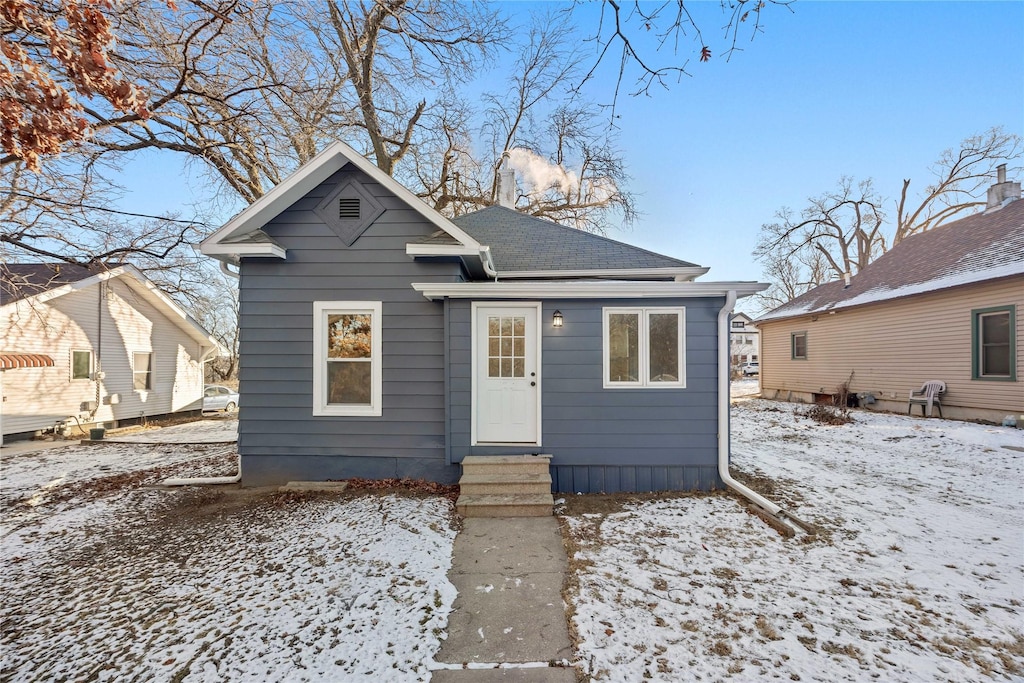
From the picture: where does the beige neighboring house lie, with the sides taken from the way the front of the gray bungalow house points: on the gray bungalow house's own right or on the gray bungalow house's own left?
on the gray bungalow house's own left

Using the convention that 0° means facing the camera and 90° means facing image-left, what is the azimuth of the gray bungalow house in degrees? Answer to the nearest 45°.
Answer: approximately 0°

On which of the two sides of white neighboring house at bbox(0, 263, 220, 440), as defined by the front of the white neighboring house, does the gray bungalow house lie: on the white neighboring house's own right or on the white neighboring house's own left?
on the white neighboring house's own left

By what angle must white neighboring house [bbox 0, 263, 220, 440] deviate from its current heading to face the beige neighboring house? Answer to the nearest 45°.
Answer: approximately 90° to its left

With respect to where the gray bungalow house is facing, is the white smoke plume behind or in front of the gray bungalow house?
behind
